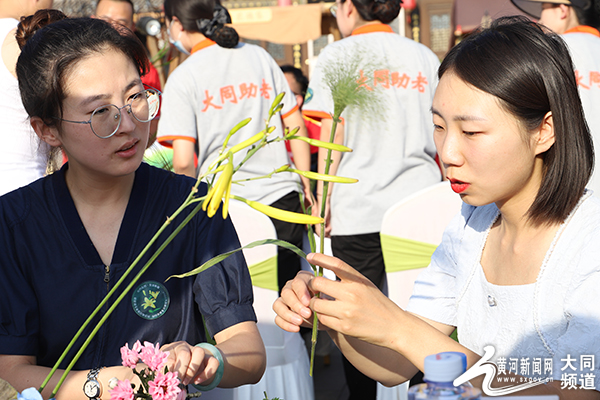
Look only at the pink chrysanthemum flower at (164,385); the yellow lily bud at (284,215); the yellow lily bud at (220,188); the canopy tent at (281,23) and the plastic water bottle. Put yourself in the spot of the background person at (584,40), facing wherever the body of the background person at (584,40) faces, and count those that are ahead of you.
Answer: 1

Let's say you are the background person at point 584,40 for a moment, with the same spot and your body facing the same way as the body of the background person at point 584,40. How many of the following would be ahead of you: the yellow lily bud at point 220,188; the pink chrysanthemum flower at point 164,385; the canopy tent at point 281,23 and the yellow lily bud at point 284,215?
1

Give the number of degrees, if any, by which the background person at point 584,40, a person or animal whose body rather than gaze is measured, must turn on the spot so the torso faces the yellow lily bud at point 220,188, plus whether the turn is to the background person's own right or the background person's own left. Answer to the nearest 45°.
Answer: approximately 135° to the background person's own left

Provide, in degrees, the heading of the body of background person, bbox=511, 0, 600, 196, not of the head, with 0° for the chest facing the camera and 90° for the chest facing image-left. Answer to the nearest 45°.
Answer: approximately 135°

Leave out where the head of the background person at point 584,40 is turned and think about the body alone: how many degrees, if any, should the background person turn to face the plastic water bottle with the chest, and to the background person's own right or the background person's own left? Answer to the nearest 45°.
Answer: approximately 135° to the background person's own left

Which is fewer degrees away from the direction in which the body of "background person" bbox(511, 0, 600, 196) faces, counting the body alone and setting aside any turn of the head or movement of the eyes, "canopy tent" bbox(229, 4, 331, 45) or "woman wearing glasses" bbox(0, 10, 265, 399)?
the canopy tent

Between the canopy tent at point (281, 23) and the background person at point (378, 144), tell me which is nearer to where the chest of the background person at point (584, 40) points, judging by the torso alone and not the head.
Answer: the canopy tent

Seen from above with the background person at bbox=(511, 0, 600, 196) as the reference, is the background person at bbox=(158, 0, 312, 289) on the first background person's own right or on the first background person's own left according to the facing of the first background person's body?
on the first background person's own left

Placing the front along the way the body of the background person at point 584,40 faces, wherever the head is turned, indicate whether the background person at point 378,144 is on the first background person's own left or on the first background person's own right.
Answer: on the first background person's own left

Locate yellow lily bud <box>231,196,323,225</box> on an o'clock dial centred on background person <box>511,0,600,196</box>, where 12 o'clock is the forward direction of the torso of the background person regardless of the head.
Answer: The yellow lily bud is roughly at 8 o'clock from the background person.
